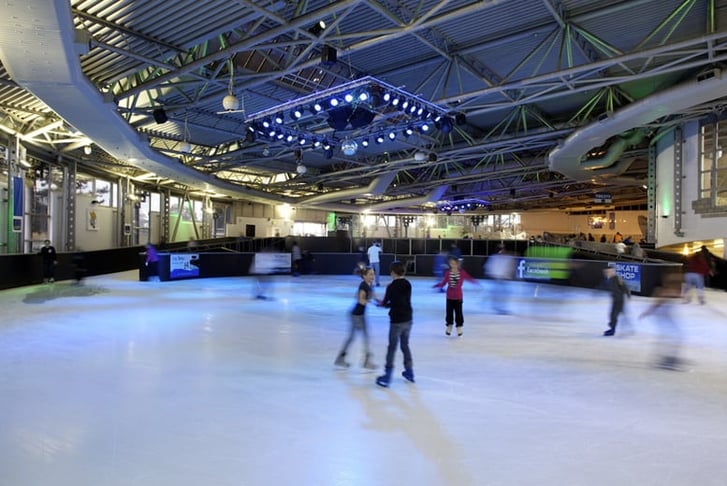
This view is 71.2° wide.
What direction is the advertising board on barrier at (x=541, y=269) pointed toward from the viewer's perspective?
toward the camera

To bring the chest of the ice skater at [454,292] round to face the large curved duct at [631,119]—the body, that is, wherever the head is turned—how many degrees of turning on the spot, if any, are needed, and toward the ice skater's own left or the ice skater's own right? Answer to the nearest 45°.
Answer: approximately 135° to the ice skater's own left

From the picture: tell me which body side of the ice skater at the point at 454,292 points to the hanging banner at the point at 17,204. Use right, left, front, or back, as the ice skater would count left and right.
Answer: right

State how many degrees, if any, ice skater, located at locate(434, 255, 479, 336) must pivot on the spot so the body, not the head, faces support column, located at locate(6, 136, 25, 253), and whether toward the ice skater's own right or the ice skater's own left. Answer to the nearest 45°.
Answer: approximately 90° to the ice skater's own right

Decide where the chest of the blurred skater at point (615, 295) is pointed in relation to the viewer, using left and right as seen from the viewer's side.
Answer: facing the viewer and to the left of the viewer

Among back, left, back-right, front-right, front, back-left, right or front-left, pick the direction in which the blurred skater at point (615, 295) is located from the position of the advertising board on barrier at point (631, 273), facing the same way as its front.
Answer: front

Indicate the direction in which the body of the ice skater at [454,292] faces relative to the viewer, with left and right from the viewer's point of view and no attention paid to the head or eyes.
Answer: facing the viewer

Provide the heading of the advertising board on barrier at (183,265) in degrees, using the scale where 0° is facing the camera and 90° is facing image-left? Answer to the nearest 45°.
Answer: approximately 0°

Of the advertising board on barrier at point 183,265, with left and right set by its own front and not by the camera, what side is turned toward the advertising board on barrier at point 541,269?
left

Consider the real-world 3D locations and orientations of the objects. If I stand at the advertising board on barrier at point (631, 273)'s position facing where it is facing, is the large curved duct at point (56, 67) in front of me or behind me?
in front

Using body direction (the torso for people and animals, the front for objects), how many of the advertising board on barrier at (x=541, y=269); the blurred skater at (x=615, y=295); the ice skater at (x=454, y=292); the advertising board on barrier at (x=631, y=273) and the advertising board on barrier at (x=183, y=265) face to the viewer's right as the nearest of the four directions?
0

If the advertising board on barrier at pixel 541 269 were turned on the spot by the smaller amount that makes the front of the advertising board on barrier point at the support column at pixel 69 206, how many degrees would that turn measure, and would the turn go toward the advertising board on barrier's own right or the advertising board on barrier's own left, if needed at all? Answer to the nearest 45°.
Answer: approximately 90° to the advertising board on barrier's own right
